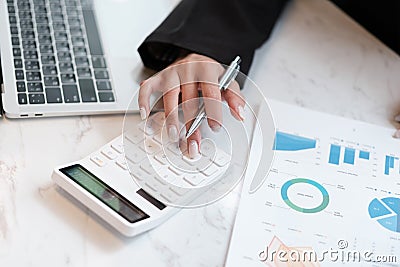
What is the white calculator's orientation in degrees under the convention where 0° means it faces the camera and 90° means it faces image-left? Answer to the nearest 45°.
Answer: approximately 225°
